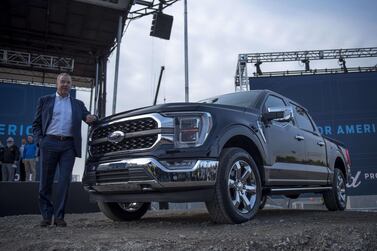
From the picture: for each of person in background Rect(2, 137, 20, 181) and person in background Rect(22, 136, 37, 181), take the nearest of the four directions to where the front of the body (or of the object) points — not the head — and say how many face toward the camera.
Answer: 2

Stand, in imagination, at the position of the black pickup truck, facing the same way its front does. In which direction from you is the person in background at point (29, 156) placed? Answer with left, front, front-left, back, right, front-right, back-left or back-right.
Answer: right

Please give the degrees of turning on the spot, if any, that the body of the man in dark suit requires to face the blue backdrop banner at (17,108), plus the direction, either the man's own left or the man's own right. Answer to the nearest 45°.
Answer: approximately 180°

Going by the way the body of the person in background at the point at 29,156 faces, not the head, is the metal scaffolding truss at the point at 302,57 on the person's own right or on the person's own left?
on the person's own left

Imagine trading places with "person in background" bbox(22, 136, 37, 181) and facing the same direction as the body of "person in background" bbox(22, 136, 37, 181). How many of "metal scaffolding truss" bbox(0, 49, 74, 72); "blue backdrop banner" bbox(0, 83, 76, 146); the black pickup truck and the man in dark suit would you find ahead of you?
2

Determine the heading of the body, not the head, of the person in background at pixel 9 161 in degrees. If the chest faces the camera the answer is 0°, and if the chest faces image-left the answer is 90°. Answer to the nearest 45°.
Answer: approximately 0°

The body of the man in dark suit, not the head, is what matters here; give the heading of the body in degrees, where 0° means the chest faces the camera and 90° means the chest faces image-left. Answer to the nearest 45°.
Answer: approximately 0°

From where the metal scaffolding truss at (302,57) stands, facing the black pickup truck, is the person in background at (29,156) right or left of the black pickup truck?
right

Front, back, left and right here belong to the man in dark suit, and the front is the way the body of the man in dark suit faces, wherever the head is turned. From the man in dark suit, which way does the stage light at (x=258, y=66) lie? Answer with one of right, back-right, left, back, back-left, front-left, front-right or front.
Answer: back-left

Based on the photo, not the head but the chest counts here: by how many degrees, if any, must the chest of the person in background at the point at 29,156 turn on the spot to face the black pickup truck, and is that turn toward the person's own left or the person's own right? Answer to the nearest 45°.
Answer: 0° — they already face it

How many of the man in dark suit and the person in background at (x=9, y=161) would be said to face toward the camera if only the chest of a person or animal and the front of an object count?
2
